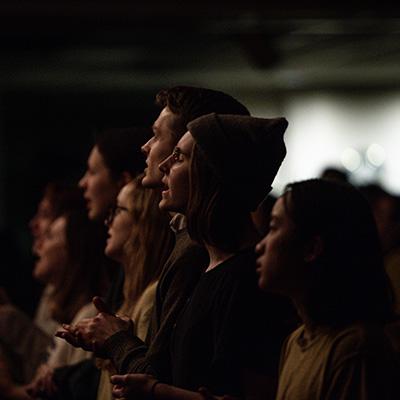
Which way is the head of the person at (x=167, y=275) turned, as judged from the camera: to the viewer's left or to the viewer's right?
to the viewer's left

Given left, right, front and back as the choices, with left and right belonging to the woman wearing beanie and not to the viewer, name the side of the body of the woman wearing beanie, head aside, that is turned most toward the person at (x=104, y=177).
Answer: right

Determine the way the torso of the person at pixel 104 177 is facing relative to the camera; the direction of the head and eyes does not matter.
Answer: to the viewer's left

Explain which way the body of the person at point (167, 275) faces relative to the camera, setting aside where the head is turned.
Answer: to the viewer's left

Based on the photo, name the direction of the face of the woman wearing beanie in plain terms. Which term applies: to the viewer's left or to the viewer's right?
to the viewer's left

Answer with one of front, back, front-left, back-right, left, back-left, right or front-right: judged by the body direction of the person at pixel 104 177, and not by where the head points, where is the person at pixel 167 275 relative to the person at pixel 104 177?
left

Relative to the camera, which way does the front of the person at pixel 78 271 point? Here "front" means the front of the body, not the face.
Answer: to the viewer's left

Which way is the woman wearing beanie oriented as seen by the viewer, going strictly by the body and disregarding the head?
to the viewer's left

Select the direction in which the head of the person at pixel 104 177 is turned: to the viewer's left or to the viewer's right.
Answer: to the viewer's left

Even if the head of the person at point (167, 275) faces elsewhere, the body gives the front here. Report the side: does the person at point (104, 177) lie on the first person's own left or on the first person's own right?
on the first person's own right

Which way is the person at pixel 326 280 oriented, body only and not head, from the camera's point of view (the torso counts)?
to the viewer's left

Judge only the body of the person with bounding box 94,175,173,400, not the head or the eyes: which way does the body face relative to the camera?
to the viewer's left
